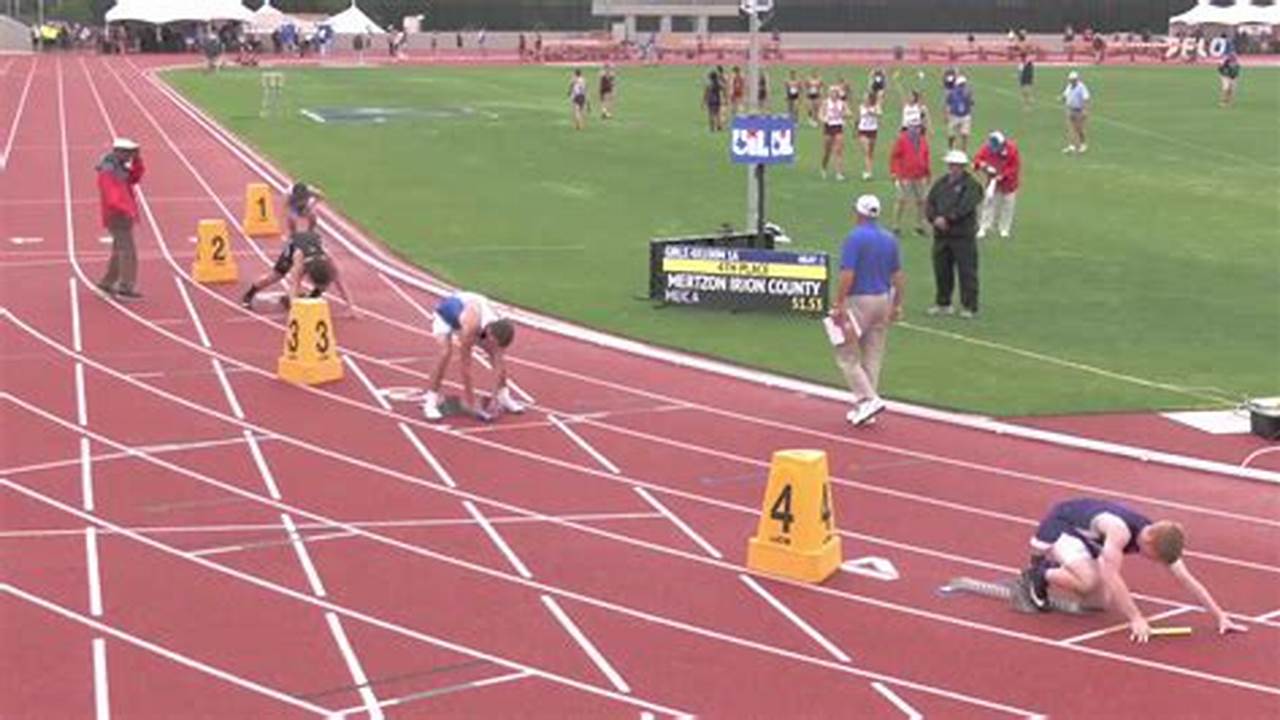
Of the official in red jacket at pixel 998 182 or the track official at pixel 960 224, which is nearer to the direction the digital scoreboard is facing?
the track official

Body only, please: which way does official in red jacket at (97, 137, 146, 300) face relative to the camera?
to the viewer's right

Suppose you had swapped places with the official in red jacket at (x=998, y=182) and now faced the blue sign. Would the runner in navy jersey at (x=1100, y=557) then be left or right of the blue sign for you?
left

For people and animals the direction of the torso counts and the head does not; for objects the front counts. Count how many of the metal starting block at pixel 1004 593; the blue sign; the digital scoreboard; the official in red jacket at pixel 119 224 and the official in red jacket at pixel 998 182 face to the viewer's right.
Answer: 2

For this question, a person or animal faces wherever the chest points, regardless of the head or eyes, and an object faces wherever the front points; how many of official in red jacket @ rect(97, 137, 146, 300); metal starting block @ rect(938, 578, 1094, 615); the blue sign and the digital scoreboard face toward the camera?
2

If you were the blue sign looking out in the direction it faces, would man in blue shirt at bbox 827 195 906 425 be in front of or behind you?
in front

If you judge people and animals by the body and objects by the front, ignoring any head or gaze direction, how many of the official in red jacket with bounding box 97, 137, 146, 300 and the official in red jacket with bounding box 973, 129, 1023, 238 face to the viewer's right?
1

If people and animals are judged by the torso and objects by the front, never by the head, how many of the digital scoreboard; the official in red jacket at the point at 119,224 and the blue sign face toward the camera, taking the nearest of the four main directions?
2

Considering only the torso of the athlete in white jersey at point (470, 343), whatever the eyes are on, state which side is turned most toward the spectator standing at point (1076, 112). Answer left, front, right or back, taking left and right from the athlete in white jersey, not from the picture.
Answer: left

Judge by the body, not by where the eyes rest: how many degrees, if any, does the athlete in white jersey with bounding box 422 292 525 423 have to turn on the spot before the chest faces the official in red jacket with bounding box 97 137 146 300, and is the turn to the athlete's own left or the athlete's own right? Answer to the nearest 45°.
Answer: approximately 180°

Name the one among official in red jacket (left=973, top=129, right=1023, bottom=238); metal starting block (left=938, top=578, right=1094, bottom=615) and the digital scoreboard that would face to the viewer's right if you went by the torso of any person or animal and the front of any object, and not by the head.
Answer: the metal starting block

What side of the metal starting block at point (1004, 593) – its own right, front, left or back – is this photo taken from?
right

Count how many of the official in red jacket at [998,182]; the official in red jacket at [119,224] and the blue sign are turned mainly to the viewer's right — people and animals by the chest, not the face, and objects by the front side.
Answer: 1

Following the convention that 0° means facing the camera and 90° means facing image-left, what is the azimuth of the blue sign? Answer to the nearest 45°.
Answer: approximately 0°

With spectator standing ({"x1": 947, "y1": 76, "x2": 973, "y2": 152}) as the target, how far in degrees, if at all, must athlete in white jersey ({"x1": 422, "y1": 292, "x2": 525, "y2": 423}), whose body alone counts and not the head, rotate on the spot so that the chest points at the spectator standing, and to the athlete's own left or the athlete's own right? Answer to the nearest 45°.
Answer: approximately 90° to the athlete's own left

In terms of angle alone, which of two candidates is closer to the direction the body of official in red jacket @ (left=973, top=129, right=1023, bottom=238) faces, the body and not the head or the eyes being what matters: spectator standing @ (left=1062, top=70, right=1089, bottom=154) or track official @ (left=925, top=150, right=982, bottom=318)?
the track official

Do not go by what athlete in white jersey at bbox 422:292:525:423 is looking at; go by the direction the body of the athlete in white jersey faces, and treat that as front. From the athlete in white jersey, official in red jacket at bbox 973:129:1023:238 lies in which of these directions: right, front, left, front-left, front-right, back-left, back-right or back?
left

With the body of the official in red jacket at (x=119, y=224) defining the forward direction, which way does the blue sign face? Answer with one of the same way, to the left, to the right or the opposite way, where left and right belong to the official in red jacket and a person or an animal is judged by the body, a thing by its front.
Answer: to the right

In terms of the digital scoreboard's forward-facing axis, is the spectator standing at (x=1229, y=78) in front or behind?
behind
